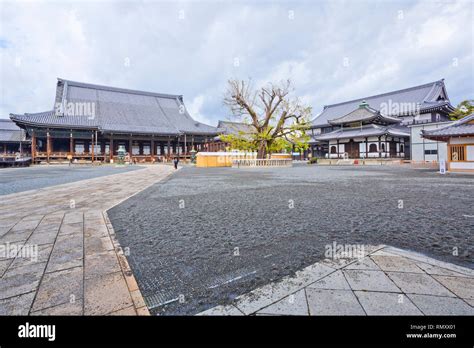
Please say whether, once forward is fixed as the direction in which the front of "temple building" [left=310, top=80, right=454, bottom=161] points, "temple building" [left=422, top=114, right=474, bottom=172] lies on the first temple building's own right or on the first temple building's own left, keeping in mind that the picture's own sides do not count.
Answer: on the first temple building's own left

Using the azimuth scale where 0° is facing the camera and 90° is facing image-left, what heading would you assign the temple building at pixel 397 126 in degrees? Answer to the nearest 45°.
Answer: approximately 45°

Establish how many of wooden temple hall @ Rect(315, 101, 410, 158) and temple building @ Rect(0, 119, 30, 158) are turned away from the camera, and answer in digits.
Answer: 0

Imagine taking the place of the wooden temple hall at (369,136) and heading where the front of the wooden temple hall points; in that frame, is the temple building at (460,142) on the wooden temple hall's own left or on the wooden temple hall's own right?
on the wooden temple hall's own left

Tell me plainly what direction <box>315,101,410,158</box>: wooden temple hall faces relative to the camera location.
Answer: facing the viewer and to the left of the viewer

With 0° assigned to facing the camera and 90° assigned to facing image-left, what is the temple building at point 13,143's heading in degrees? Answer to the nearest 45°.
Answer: approximately 0°

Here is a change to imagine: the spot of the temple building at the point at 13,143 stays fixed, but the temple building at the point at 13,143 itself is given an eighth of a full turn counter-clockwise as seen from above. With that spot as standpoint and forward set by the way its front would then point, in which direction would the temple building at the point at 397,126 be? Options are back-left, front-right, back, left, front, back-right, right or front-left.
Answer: front
